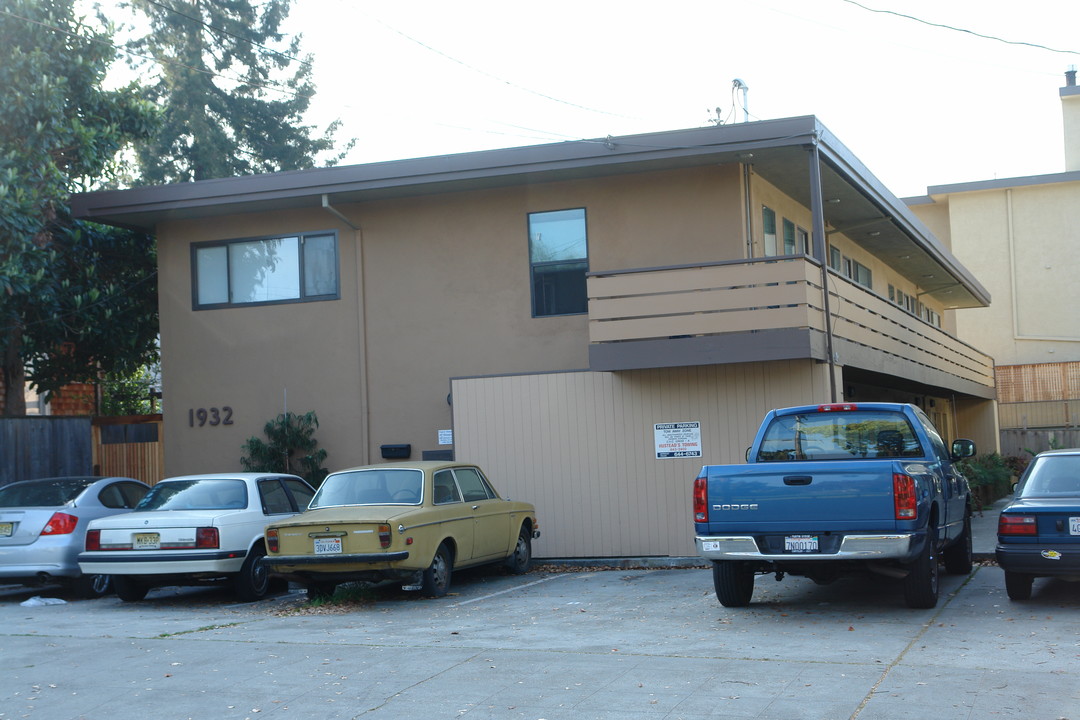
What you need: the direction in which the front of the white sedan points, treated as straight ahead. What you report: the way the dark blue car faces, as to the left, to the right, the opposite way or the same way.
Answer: the same way

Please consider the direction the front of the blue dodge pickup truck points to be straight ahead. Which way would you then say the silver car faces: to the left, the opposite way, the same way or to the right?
the same way

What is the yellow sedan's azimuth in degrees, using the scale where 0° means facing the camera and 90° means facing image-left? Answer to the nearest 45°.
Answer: approximately 225°

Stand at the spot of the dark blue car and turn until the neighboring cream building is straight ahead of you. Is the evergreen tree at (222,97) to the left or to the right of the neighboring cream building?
left

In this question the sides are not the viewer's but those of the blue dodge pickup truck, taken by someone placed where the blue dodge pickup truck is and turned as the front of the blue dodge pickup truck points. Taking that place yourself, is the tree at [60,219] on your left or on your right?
on your left

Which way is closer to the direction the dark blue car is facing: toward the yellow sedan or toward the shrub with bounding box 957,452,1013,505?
the shrub

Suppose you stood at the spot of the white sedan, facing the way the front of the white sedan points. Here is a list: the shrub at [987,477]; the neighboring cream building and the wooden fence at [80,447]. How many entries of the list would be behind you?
0

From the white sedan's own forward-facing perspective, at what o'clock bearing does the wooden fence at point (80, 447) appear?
The wooden fence is roughly at 10 o'clock from the white sedan.

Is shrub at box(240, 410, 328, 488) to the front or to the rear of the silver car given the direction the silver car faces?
to the front

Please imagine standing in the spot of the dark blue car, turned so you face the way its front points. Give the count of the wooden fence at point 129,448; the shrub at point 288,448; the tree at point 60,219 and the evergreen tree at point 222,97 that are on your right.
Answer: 0

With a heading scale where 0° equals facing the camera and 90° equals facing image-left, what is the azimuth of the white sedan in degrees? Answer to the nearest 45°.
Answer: approximately 225°

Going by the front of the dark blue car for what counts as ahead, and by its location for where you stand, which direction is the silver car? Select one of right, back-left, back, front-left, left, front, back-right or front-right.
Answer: left

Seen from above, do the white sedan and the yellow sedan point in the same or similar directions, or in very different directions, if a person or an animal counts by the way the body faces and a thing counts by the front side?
same or similar directions

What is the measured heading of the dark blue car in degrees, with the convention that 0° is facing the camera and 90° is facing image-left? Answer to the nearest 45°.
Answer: approximately 180°

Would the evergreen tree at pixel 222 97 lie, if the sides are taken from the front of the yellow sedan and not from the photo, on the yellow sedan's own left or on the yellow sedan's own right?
on the yellow sedan's own left

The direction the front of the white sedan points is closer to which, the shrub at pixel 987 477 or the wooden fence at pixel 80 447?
the shrub

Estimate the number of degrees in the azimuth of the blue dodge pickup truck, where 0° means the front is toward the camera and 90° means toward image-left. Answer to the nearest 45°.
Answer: approximately 180°

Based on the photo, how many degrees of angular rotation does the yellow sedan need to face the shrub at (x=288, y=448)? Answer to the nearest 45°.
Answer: approximately 45° to its left

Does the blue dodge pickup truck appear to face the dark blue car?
no

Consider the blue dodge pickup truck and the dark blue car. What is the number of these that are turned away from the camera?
2

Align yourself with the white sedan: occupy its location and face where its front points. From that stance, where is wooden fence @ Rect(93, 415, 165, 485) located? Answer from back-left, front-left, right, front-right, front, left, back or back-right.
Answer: front-left

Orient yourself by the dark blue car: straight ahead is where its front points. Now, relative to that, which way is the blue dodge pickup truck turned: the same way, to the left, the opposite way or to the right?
the same way
